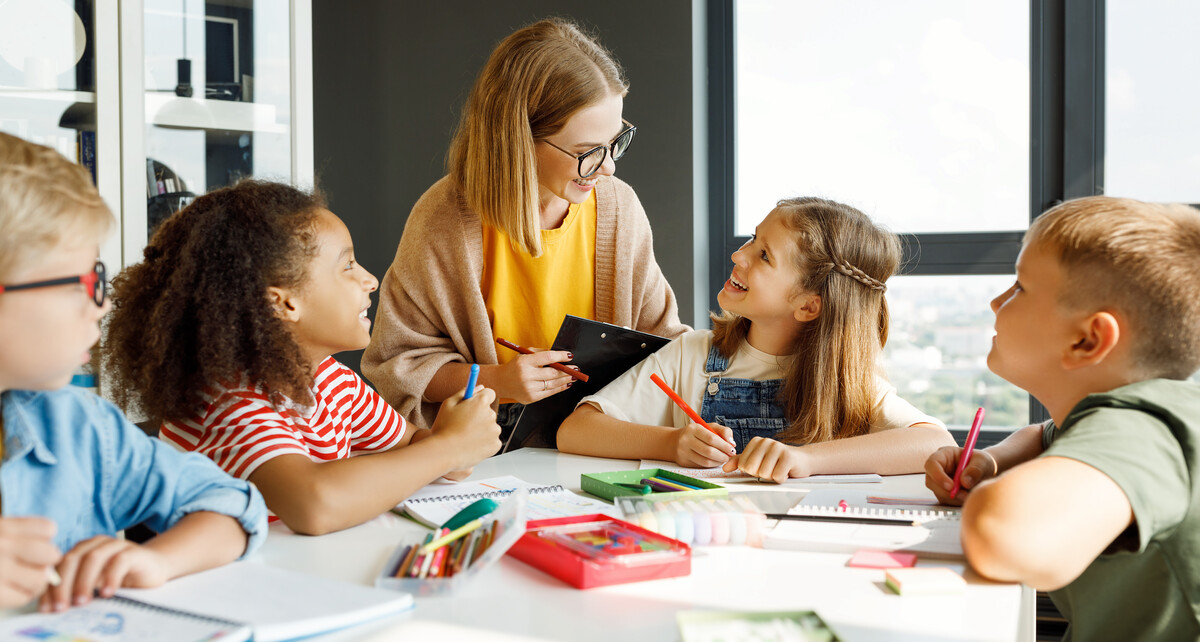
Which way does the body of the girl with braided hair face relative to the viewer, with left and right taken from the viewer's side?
facing the viewer and to the left of the viewer

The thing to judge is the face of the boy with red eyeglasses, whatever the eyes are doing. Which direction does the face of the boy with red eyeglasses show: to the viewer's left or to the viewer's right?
to the viewer's right

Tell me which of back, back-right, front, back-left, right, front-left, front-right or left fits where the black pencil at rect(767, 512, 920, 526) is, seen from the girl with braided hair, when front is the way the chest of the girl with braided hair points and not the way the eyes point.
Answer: front-left

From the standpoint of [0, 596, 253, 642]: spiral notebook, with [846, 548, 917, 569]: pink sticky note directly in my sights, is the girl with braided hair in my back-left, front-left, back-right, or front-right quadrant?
front-left

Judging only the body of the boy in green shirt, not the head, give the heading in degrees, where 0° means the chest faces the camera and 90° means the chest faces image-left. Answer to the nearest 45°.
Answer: approximately 90°

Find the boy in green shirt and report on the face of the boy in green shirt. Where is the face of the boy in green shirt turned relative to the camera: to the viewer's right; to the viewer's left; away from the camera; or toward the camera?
to the viewer's left

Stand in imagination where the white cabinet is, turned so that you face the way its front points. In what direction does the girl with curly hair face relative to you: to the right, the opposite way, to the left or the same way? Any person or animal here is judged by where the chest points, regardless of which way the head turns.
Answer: to the left

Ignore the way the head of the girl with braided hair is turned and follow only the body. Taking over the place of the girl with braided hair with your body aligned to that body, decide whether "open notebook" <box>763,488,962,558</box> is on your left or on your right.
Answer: on your left

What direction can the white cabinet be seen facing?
toward the camera

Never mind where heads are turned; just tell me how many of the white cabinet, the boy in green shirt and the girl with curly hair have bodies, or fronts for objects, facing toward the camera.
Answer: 1

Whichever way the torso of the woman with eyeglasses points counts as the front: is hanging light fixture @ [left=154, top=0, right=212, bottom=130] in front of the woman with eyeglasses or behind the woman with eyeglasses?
behind

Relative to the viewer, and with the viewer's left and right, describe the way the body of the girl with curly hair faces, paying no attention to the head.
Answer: facing to the right of the viewer

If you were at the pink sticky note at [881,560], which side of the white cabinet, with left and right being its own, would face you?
front

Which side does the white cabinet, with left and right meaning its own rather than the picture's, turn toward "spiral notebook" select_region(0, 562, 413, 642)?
front
